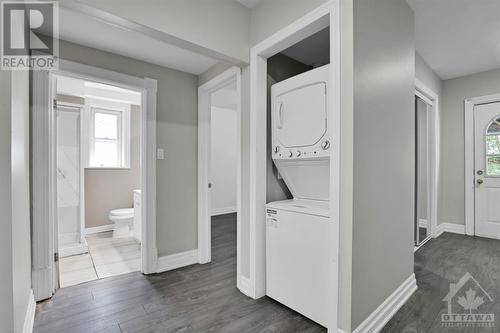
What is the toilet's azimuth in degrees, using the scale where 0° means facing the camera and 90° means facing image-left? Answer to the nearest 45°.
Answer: approximately 90°

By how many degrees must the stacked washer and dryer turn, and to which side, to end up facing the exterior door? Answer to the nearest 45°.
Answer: approximately 180°

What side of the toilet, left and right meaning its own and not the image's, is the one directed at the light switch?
left

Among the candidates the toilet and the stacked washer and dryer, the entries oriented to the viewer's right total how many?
0

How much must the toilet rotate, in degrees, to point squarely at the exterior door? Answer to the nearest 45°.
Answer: approximately 135° to its left

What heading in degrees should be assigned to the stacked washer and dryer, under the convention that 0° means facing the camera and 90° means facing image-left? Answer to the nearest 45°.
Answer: approximately 45°

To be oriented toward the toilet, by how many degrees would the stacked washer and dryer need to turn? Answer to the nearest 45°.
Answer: approximately 90° to its right
